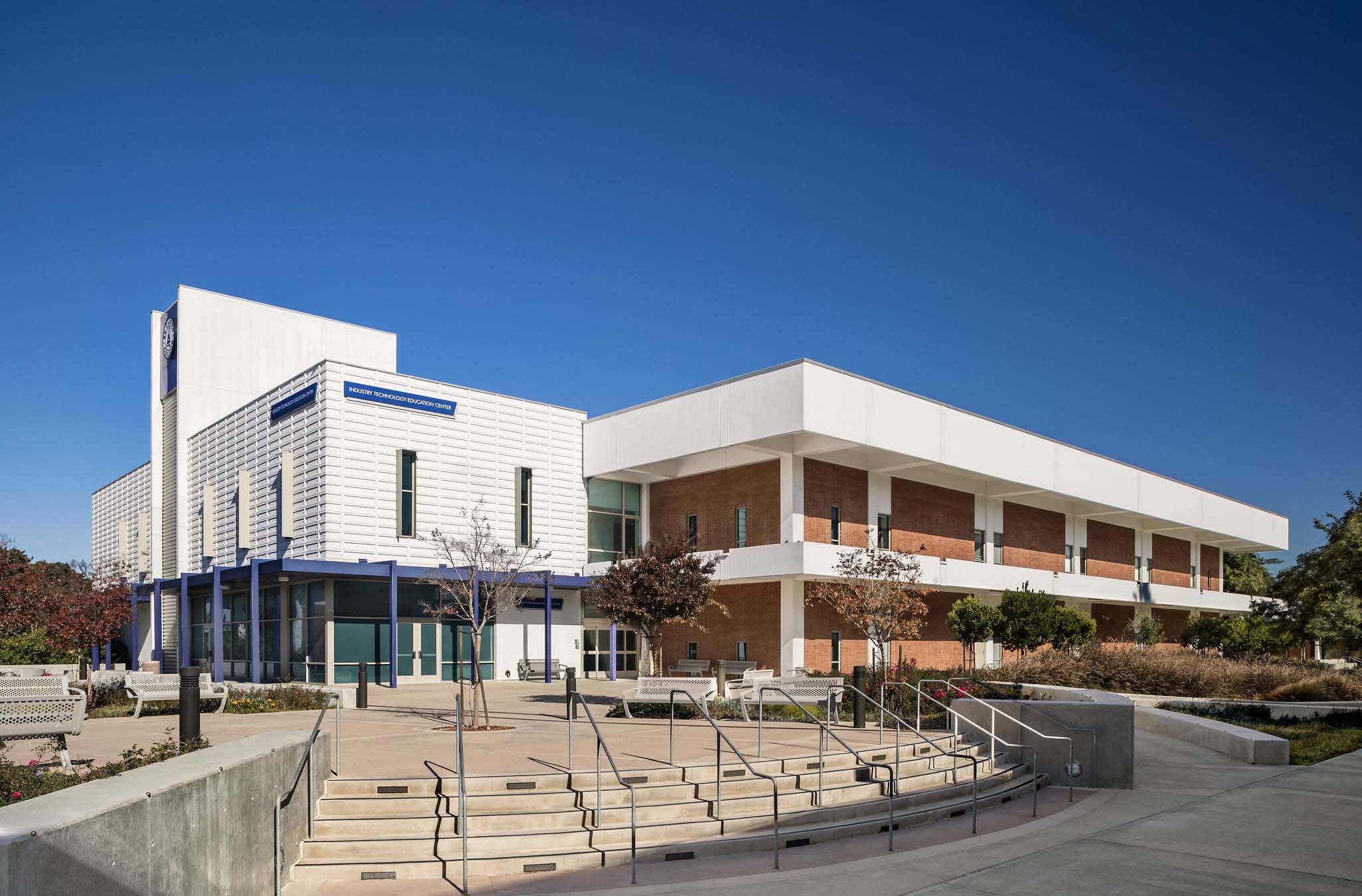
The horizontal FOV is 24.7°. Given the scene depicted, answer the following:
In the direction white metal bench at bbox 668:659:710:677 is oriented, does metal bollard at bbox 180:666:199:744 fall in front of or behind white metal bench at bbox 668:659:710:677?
in front

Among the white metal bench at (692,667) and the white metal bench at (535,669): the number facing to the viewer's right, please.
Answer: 0

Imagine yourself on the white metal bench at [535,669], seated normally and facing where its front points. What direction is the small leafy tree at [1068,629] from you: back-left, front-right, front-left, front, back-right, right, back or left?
left

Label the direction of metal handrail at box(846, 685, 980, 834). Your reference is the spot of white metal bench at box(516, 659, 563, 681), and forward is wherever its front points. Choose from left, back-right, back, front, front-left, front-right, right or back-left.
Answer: front

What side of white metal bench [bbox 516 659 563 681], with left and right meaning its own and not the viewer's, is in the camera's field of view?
front

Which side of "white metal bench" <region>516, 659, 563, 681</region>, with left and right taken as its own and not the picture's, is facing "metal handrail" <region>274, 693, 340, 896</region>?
front

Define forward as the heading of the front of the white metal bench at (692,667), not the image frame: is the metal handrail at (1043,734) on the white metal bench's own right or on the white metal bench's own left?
on the white metal bench's own left

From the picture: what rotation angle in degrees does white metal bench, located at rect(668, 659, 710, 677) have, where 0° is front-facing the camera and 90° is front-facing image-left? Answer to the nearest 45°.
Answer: approximately 45°

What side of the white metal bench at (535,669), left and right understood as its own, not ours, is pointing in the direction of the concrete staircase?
front

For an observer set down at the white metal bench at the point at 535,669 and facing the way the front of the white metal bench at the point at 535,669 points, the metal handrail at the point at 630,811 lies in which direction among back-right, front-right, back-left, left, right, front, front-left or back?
front
